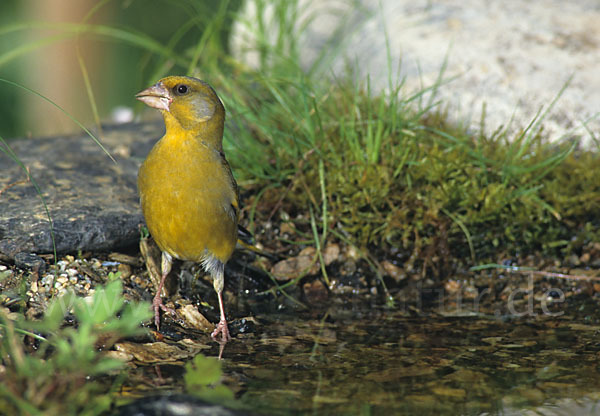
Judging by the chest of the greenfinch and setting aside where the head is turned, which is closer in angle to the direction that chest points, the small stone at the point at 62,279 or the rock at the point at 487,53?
the small stone

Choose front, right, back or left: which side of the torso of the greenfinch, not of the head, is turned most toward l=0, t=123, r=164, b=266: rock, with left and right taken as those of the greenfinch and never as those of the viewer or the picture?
right

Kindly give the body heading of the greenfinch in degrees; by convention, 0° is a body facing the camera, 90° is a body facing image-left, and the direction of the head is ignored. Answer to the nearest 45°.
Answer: approximately 45°

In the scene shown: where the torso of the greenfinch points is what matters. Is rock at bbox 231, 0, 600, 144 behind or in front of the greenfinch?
behind

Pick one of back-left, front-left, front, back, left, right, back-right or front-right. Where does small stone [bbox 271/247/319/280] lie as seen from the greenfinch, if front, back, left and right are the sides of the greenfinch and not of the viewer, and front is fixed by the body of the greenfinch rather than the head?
back

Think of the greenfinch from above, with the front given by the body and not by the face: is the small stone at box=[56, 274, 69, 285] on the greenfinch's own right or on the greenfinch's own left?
on the greenfinch's own right

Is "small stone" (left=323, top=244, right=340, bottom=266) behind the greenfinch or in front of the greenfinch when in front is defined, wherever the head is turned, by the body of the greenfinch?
behind
